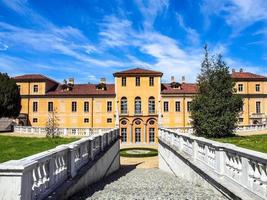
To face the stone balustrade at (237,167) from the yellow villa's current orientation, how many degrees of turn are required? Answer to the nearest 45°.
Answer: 0° — it already faces it

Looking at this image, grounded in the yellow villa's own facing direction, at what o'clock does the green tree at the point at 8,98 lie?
The green tree is roughly at 2 o'clock from the yellow villa.

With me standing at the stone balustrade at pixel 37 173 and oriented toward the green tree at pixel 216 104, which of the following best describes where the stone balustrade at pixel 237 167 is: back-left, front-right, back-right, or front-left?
front-right

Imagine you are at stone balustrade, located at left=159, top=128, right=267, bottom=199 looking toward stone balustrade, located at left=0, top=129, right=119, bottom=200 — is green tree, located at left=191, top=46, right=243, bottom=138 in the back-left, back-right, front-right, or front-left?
back-right

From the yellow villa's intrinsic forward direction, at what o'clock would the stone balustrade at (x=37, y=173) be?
The stone balustrade is roughly at 12 o'clock from the yellow villa.

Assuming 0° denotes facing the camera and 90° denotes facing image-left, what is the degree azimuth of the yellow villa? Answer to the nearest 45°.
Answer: approximately 0°
